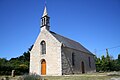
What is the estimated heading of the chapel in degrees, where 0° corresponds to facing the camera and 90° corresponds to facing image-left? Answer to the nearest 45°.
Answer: approximately 45°
